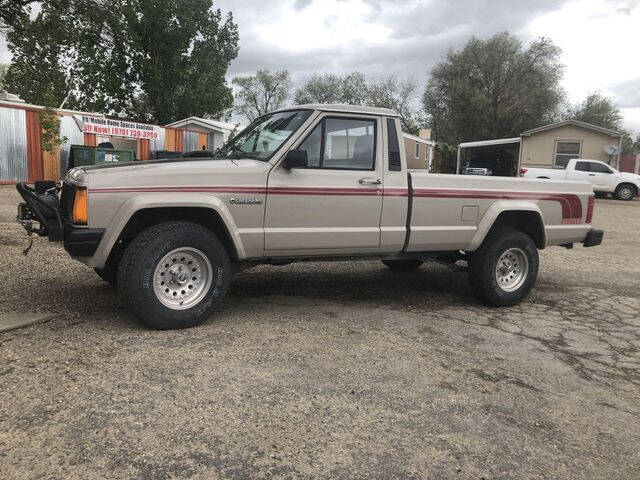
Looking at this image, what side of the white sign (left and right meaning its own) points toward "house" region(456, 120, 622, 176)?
left

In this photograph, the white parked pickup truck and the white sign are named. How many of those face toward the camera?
1

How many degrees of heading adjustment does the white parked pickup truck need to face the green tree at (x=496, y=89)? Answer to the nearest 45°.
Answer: approximately 135° to its left

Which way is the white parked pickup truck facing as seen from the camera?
to the viewer's right

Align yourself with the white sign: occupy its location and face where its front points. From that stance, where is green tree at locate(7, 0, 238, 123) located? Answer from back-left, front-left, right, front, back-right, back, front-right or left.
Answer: back

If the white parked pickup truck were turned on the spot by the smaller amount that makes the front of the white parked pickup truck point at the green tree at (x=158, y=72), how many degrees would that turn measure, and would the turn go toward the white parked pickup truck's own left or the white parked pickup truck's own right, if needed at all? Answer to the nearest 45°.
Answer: approximately 180°

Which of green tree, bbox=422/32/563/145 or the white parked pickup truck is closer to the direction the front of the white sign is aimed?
the white parked pickup truck

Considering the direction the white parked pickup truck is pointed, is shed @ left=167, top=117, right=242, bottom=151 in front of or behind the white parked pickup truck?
behind

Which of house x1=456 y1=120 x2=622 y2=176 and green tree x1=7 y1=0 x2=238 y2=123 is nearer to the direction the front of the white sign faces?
the house

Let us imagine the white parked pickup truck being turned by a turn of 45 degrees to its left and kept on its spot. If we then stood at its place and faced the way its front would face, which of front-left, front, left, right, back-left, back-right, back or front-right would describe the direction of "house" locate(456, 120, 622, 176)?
left
